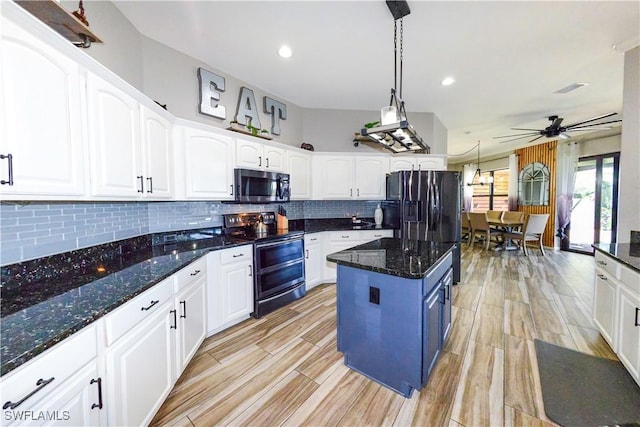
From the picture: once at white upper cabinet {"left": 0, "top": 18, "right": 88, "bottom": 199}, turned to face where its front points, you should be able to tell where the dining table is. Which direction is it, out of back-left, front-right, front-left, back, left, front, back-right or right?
front-left

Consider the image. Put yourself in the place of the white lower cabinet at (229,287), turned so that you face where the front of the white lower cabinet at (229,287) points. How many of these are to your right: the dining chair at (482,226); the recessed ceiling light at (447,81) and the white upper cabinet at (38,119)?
1

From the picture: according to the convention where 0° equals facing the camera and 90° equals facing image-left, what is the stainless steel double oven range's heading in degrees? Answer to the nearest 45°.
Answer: approximately 315°

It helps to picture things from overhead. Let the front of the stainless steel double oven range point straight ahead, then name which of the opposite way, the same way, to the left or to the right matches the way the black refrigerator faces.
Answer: to the right

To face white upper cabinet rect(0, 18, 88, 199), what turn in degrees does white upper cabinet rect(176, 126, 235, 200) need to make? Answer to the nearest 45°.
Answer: approximately 90° to its right

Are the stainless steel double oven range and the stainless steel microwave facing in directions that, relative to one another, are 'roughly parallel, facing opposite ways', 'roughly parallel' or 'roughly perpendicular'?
roughly parallel

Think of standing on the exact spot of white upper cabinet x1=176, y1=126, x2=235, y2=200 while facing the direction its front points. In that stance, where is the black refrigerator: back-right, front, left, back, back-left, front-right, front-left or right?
front-left

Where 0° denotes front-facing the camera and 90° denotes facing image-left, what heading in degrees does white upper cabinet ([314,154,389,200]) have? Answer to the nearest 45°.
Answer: approximately 0°

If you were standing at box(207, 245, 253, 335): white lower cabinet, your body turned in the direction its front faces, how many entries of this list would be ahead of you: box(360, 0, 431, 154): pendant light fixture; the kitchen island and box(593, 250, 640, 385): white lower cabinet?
3

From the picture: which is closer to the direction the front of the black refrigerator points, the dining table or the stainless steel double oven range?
the stainless steel double oven range

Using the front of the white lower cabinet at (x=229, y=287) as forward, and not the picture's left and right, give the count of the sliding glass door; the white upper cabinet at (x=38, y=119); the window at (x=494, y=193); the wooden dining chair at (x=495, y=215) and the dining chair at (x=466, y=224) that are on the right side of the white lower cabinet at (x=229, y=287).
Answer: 1

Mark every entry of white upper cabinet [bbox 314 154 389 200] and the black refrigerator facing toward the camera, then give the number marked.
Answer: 2

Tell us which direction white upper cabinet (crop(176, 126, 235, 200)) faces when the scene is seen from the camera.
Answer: facing the viewer and to the right of the viewer

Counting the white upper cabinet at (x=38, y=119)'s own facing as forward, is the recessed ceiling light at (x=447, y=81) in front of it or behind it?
in front
